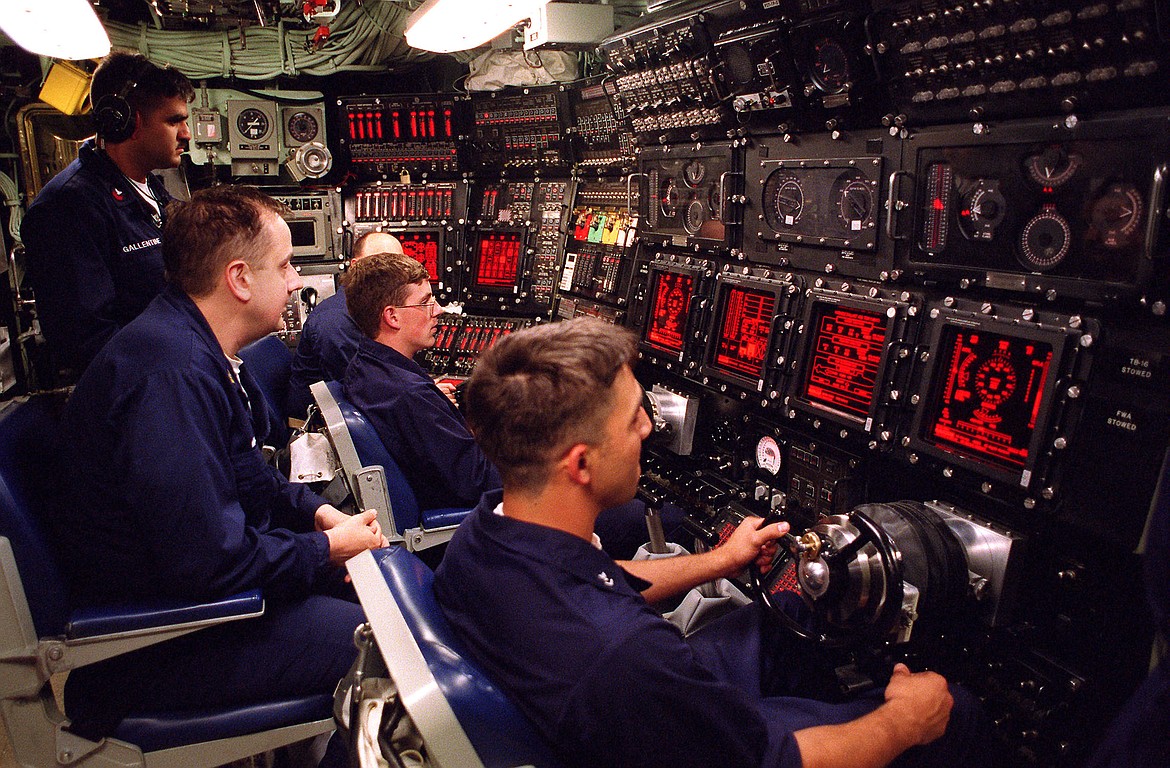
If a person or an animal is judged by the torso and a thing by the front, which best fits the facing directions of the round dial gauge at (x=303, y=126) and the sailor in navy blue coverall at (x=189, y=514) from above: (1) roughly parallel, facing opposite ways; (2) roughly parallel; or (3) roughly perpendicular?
roughly perpendicular

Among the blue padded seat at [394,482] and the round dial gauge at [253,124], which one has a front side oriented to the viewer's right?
the blue padded seat

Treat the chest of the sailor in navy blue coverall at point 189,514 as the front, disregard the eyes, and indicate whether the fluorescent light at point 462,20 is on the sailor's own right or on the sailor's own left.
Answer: on the sailor's own left

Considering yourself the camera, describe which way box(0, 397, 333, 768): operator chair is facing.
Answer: facing to the right of the viewer

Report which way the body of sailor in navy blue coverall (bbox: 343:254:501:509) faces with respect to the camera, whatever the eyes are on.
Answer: to the viewer's right

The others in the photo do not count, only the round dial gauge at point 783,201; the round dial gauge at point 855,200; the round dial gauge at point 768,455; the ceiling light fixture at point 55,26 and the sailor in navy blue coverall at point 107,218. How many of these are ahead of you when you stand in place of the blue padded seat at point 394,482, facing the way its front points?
3

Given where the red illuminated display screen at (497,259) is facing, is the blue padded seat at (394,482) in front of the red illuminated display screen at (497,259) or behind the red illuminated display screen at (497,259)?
in front

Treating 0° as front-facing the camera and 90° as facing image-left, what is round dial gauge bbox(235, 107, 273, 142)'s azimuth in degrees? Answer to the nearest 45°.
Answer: approximately 0°

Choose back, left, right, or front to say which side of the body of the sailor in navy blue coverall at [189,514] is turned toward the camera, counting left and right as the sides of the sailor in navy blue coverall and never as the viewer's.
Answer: right

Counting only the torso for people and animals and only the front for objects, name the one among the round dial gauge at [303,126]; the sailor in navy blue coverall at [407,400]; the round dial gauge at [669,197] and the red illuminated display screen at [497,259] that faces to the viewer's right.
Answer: the sailor in navy blue coverall

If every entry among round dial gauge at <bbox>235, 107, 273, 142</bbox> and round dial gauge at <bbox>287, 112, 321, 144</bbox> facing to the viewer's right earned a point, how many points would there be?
0

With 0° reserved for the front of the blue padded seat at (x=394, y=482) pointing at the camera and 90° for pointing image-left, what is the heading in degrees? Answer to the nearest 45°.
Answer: approximately 270°

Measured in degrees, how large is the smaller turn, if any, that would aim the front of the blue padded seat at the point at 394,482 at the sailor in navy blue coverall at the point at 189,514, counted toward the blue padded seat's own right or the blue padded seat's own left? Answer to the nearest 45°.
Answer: approximately 135° to the blue padded seat's own right

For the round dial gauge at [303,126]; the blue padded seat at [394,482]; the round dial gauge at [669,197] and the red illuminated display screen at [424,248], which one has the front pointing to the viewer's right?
the blue padded seat
